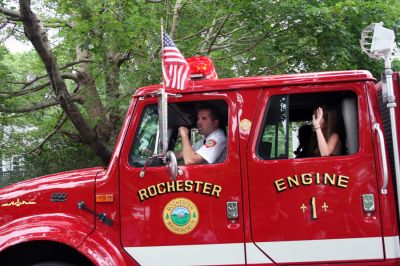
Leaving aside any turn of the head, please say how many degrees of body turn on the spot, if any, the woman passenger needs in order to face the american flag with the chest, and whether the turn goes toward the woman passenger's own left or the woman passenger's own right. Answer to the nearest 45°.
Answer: approximately 45° to the woman passenger's own left

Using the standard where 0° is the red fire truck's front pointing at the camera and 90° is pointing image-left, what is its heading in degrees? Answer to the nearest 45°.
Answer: approximately 90°

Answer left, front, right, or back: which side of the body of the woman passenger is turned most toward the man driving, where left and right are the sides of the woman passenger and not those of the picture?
front

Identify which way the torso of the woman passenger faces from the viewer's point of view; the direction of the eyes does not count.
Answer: to the viewer's left
